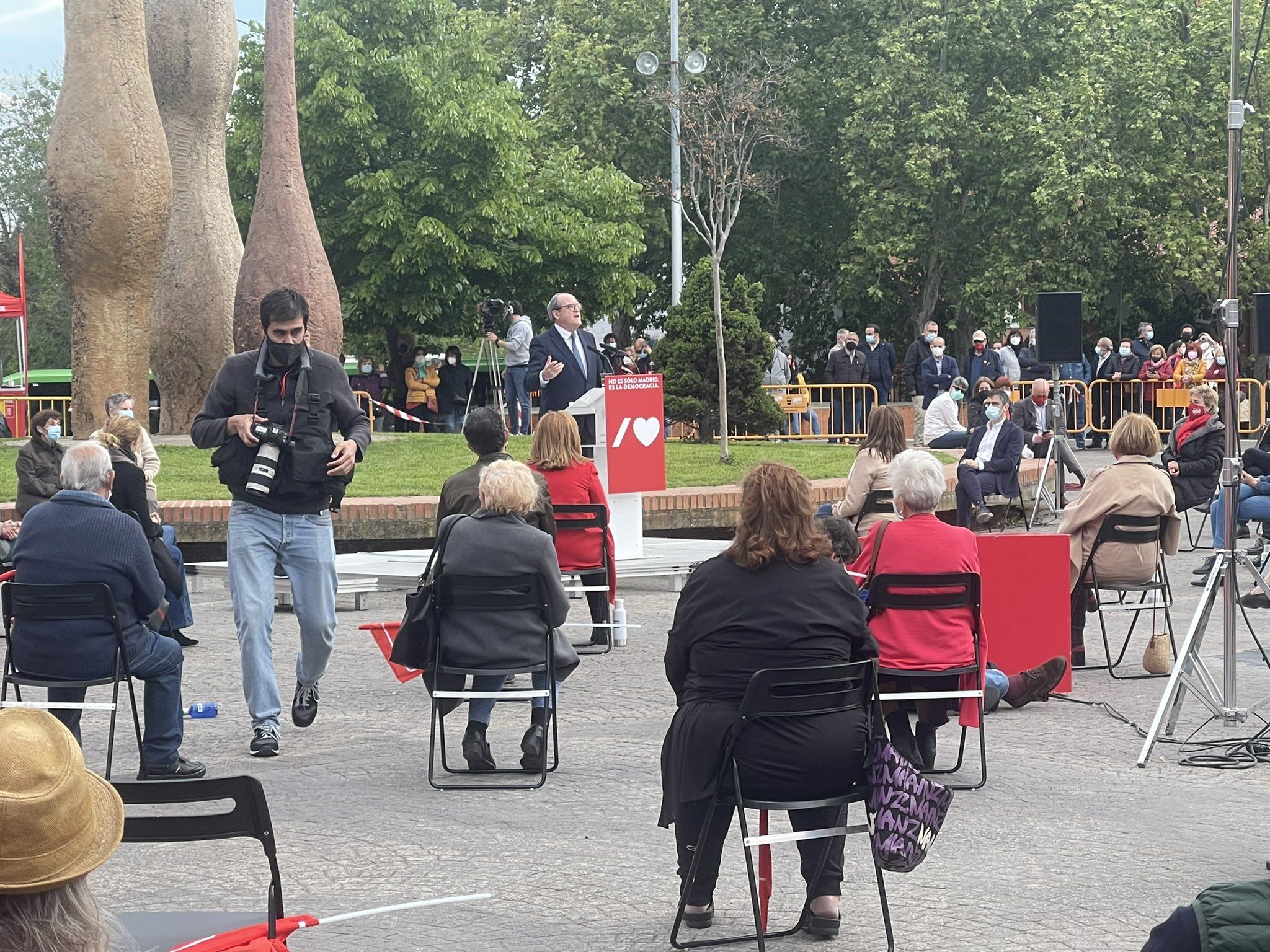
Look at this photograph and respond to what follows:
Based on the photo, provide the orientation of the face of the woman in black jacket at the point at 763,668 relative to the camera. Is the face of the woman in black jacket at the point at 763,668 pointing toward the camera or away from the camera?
away from the camera

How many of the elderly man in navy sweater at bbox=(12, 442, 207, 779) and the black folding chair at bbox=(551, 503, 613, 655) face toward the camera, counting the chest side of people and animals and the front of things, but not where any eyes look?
0

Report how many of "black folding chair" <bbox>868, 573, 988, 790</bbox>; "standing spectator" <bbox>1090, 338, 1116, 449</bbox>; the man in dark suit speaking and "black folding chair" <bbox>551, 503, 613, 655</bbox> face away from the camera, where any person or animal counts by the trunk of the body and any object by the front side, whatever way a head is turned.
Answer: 2

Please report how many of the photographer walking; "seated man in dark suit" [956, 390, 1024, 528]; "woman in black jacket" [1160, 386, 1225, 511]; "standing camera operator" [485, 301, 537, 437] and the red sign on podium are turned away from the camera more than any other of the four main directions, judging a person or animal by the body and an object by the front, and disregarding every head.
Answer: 0

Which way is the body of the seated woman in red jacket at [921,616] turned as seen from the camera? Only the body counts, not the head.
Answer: away from the camera

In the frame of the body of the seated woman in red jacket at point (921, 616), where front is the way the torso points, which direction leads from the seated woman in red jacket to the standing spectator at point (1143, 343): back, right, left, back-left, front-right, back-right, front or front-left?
front

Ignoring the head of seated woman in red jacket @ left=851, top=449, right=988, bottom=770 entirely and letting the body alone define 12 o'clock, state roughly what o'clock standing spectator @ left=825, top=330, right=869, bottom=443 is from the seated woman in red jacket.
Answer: The standing spectator is roughly at 12 o'clock from the seated woman in red jacket.

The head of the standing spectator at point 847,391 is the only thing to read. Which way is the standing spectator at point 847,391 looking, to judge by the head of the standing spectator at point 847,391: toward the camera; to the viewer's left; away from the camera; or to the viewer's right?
toward the camera

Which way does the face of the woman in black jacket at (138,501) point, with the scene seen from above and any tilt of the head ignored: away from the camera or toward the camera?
away from the camera

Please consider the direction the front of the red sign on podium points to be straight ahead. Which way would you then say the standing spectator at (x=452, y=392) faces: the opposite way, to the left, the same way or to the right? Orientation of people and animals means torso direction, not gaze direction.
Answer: the same way

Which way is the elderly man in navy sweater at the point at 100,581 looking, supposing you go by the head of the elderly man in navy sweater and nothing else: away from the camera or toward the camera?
away from the camera

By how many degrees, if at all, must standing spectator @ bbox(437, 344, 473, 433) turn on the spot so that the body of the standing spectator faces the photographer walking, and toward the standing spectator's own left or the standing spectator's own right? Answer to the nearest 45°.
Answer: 0° — they already face them

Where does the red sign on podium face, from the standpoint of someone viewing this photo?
facing the viewer

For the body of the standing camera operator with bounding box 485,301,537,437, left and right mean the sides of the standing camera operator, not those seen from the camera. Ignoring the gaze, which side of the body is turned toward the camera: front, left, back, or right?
left

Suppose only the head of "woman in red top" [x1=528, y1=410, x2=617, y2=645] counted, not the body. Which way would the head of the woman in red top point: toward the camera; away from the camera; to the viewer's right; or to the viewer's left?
away from the camera

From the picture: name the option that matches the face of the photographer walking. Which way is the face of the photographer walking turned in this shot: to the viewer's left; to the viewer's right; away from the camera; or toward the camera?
toward the camera

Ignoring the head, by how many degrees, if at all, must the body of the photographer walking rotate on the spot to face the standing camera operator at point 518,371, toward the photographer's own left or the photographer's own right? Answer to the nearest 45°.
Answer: approximately 180°

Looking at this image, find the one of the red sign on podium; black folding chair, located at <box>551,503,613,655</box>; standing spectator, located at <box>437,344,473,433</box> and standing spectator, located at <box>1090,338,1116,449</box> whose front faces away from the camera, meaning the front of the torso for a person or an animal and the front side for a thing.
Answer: the black folding chair

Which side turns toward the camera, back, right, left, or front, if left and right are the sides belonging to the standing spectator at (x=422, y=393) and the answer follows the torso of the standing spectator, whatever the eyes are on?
front

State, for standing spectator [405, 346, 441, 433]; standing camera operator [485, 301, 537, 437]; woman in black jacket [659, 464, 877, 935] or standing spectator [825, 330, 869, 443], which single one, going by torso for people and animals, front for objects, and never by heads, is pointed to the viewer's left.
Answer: standing camera operator [485, 301, 537, 437]

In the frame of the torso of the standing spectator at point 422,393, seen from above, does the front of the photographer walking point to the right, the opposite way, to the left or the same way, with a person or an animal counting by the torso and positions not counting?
the same way

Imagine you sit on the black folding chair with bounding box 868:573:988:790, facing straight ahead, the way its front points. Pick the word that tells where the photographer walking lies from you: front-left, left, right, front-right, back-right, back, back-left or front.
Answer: left
